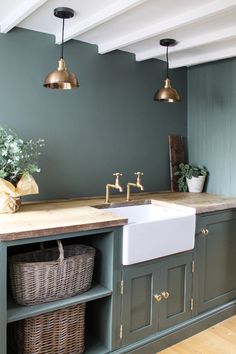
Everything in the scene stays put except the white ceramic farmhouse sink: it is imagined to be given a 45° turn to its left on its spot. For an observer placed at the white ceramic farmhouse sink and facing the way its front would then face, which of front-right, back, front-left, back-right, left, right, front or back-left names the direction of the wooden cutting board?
left

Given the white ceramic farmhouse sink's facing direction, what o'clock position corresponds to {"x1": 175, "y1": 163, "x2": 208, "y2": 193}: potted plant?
The potted plant is roughly at 8 o'clock from the white ceramic farmhouse sink.

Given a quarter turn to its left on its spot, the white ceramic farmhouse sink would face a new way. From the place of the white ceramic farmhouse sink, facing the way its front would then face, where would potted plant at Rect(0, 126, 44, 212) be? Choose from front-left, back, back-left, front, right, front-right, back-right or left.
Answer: back-left

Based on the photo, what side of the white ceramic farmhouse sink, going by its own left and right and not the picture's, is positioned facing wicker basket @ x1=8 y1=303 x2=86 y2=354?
right
